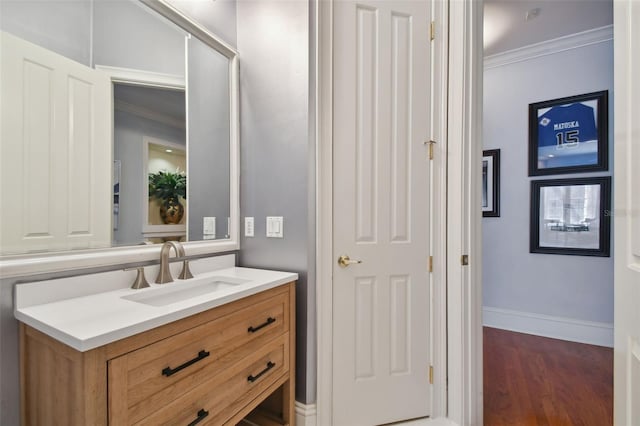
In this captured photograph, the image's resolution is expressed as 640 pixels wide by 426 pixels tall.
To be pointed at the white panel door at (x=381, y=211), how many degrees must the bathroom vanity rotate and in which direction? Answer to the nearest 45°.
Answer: approximately 45° to its left

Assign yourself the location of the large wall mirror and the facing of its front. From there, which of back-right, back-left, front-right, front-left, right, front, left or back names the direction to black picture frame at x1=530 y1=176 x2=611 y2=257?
front-left

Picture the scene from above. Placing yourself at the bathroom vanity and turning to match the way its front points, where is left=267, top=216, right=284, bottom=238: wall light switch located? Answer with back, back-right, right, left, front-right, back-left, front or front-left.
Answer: left

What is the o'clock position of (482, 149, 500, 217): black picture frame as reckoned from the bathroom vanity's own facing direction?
The black picture frame is roughly at 10 o'clock from the bathroom vanity.

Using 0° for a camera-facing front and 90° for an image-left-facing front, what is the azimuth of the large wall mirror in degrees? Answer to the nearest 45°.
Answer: approximately 315°

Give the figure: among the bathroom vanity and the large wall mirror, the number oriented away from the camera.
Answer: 0

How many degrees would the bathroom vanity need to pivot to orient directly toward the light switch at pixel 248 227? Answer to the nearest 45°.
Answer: approximately 90° to its left

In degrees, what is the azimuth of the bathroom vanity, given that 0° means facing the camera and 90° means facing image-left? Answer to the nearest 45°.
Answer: approximately 315°
